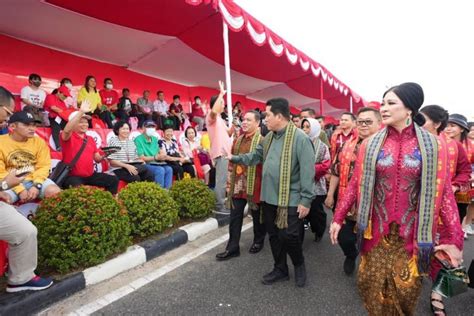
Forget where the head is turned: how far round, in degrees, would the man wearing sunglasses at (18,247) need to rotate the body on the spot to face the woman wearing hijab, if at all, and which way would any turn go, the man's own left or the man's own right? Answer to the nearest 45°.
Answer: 0° — they already face them

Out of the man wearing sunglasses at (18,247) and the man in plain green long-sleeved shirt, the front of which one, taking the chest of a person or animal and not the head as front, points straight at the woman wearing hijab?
the man wearing sunglasses

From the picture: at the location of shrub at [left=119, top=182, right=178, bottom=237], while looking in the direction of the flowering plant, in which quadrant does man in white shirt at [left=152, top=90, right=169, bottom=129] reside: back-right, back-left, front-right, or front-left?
back-right

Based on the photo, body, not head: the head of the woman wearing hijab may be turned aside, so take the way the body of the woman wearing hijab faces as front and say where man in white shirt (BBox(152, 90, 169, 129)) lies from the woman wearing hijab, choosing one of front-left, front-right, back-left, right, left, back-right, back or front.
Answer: right

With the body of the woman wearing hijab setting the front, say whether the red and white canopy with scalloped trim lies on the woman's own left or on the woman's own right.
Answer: on the woman's own right

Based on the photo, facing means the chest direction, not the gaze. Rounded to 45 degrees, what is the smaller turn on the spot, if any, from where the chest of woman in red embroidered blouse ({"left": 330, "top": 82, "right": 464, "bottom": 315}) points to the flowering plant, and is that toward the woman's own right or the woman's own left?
approximately 90° to the woman's own right

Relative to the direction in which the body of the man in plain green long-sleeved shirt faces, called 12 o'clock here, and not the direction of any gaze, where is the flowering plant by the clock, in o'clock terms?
The flowering plant is roughly at 1 o'clock from the man in plain green long-sleeved shirt.

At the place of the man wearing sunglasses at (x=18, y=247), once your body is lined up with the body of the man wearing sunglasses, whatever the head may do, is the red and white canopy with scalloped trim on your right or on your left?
on your left

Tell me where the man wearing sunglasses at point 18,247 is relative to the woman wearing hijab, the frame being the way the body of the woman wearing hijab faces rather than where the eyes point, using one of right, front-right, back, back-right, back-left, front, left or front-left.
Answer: front

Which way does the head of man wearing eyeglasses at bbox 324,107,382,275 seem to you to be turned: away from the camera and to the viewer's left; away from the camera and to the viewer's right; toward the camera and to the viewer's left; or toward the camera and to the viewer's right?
toward the camera and to the viewer's left

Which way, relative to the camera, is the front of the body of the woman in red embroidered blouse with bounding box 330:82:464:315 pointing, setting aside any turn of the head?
toward the camera

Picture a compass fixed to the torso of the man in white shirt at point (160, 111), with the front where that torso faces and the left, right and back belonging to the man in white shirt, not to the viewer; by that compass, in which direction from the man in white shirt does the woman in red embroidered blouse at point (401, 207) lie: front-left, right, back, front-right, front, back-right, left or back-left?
front-right

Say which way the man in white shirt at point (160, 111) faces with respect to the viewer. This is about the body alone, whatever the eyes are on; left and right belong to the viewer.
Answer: facing the viewer and to the right of the viewer

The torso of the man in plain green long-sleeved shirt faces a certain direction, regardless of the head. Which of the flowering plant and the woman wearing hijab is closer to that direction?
the flowering plant

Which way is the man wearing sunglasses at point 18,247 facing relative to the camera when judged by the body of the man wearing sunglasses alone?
to the viewer's right
